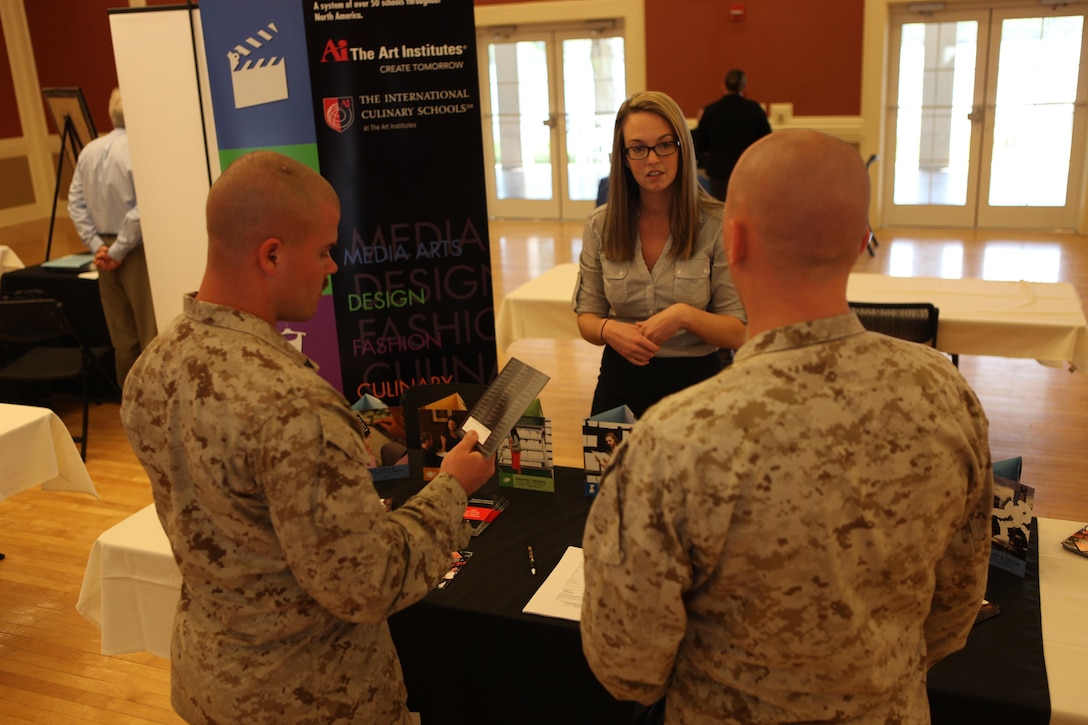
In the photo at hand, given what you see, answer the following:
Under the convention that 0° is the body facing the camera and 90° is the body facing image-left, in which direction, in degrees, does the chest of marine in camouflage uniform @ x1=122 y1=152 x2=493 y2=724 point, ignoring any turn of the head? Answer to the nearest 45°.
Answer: approximately 225°

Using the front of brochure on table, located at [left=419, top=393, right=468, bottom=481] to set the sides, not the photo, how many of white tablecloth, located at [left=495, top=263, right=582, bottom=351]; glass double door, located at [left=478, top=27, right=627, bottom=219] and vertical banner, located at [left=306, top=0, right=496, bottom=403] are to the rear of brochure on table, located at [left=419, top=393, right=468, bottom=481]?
3

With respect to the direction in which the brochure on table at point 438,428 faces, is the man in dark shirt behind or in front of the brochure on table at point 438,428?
behind

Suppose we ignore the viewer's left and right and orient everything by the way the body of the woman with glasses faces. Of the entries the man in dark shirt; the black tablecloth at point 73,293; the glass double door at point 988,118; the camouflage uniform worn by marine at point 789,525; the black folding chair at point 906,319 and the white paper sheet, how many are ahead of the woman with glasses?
2

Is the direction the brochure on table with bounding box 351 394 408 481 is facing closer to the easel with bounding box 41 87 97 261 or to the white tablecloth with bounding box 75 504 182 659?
the white tablecloth

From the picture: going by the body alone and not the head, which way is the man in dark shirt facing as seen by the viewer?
away from the camera

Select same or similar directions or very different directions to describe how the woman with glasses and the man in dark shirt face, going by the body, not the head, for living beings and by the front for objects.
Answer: very different directions

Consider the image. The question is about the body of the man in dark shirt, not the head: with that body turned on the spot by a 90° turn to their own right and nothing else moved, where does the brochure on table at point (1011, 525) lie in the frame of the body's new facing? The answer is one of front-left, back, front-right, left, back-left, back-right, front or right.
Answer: right

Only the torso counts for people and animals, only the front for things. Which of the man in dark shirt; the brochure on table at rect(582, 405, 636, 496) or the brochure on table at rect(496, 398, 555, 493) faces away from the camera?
the man in dark shirt

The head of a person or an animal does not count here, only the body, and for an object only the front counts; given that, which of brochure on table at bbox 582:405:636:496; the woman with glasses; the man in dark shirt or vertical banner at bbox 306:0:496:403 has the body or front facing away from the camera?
the man in dark shirt

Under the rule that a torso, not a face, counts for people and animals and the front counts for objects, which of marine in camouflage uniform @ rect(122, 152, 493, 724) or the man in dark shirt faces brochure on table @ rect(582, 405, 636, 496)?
the marine in camouflage uniform

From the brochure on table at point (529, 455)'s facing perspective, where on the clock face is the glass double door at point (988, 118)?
The glass double door is roughly at 7 o'clock from the brochure on table.
